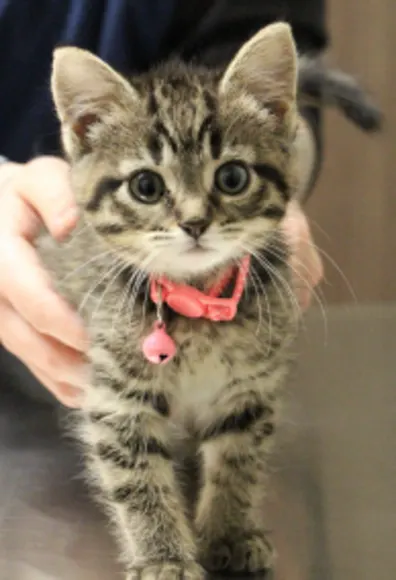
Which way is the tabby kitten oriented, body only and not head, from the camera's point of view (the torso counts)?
toward the camera
